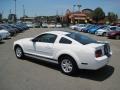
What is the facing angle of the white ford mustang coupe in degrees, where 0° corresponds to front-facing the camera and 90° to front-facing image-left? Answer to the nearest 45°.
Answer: approximately 135°
